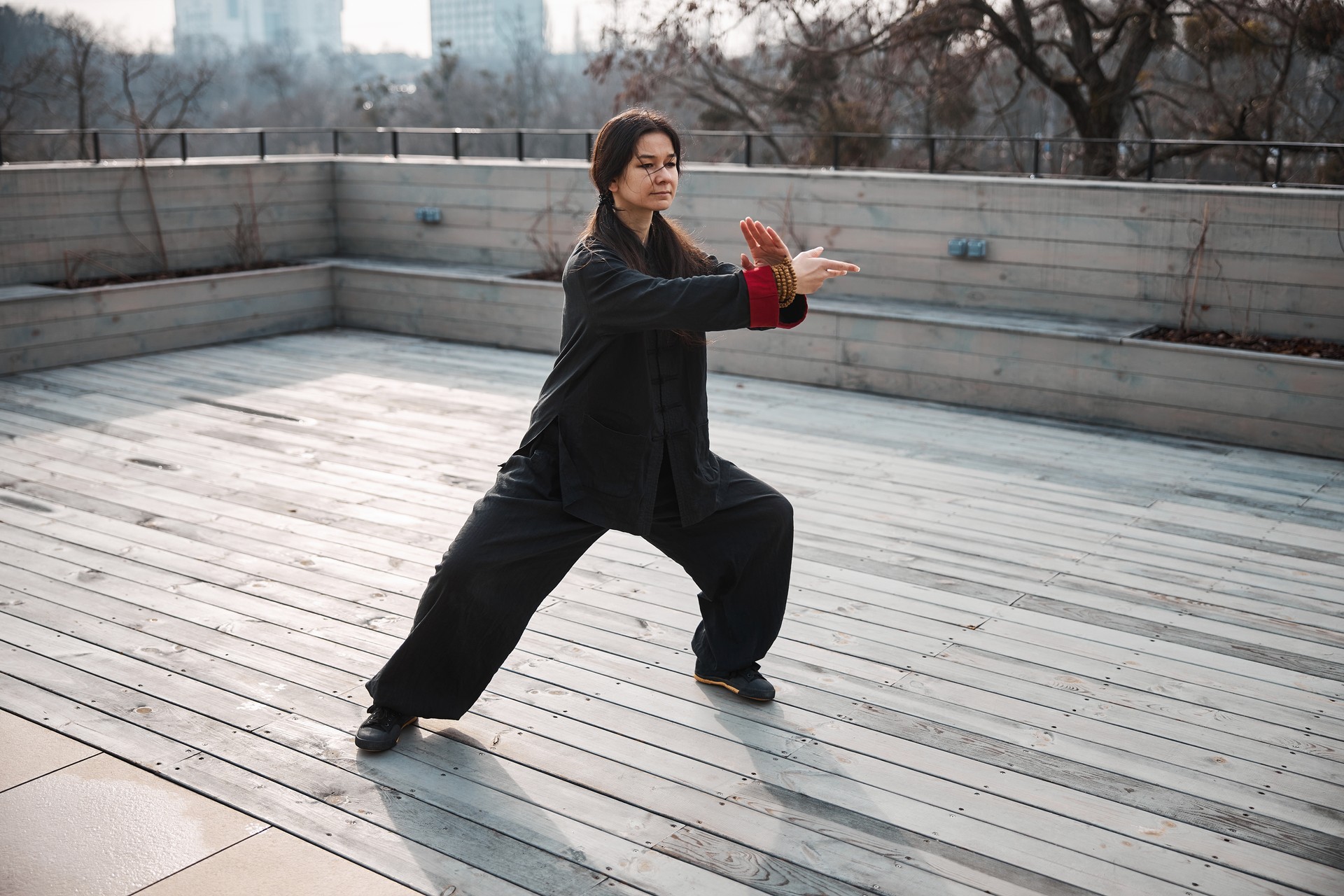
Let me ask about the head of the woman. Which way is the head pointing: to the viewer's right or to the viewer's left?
to the viewer's right

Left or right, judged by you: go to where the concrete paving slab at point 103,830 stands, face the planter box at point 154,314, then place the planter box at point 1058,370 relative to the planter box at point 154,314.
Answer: right

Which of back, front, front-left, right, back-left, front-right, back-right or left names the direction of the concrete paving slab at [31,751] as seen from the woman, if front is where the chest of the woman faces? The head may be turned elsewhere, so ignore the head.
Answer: back-right

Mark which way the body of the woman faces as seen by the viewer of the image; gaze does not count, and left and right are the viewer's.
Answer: facing the viewer and to the right of the viewer

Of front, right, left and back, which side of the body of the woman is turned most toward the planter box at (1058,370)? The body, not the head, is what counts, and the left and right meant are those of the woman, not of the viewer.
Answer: left

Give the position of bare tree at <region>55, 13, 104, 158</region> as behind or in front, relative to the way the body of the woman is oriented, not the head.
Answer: behind

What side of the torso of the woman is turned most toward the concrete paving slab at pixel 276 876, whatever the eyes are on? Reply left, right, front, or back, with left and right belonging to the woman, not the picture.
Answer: right

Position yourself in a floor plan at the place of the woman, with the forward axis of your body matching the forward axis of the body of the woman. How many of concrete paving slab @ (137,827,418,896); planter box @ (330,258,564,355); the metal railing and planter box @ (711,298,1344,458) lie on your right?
1

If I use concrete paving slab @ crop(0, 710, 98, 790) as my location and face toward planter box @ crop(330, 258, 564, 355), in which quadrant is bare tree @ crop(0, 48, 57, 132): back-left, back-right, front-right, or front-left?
front-left

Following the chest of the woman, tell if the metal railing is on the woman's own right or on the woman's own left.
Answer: on the woman's own left

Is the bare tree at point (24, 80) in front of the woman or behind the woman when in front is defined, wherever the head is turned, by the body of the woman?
behind

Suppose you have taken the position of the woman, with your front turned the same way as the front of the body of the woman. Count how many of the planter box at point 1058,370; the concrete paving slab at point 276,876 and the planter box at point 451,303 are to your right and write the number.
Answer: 1
